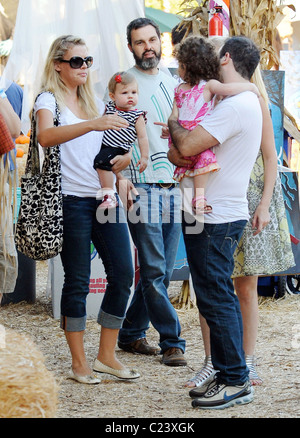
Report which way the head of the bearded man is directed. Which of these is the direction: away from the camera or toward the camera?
toward the camera

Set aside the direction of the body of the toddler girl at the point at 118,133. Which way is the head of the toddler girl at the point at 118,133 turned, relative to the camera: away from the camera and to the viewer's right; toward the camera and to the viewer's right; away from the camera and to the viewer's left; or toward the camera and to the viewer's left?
toward the camera and to the viewer's right

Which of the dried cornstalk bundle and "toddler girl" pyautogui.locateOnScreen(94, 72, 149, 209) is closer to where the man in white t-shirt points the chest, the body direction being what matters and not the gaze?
the toddler girl

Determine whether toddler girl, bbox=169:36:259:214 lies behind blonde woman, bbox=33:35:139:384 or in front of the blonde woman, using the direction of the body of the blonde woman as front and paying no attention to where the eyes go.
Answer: in front

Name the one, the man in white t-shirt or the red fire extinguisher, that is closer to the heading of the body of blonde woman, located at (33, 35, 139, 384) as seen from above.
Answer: the man in white t-shirt

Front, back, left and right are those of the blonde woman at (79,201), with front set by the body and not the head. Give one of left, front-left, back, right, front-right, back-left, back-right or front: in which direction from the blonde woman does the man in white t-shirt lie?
front

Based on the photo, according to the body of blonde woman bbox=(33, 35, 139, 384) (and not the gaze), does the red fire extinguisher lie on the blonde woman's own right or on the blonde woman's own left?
on the blonde woman's own left

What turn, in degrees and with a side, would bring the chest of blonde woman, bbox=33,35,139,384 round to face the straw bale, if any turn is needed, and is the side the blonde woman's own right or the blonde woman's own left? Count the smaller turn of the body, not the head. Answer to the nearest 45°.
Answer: approximately 45° to the blonde woman's own right

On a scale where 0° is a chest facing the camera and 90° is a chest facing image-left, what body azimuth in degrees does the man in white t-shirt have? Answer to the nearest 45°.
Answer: approximately 90°

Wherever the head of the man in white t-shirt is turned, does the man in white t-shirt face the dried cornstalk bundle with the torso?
no

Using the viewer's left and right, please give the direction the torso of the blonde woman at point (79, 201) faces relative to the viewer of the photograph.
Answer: facing the viewer and to the right of the viewer

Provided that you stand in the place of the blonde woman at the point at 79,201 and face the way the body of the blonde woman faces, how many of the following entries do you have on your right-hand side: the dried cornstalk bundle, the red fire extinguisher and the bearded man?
0
